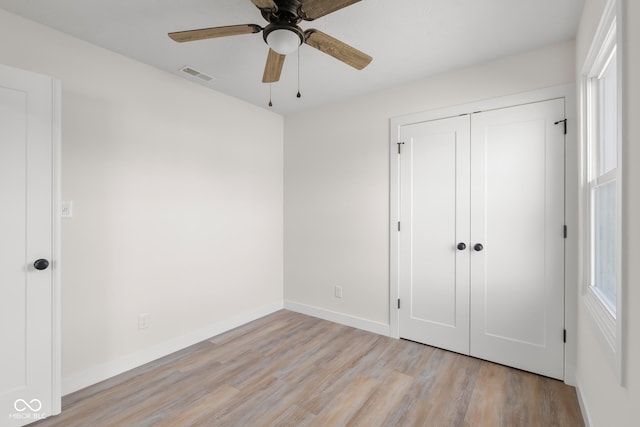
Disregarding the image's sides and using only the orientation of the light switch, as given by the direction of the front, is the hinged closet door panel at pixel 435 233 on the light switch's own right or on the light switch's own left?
on the light switch's own left

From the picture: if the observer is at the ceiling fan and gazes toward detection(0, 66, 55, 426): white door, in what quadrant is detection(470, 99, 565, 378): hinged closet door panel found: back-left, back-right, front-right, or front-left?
back-right

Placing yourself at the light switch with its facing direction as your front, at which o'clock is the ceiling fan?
The ceiling fan is roughly at 11 o'clock from the light switch.

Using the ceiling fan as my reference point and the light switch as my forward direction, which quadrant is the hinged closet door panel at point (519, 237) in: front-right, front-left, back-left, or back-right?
back-right

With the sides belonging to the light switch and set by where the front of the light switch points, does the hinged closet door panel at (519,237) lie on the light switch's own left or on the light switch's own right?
on the light switch's own left
